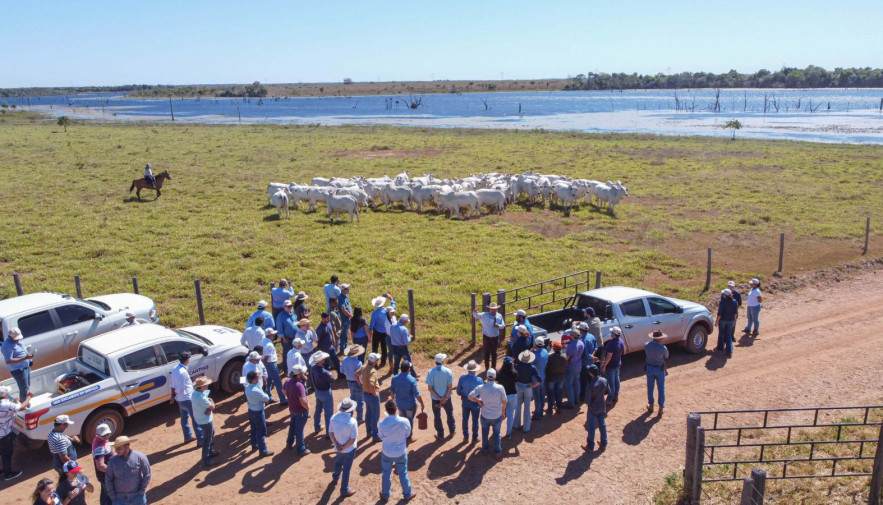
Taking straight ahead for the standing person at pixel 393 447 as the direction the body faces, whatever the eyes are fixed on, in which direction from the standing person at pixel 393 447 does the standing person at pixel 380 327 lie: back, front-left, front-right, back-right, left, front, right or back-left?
front

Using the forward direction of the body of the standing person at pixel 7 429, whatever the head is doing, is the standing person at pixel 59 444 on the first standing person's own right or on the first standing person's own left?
on the first standing person's own right

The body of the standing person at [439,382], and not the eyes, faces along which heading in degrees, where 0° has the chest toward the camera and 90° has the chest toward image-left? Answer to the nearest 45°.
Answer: approximately 180°

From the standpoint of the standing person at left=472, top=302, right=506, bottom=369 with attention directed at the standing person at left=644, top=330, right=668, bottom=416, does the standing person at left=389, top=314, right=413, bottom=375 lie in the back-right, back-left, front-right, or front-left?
back-right

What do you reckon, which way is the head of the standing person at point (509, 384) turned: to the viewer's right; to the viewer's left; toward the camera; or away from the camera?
away from the camera

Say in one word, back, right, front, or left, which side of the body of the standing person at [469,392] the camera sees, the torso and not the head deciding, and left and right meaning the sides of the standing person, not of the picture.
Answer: back

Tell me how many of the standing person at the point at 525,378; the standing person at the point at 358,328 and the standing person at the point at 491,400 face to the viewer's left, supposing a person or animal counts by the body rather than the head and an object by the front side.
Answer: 0

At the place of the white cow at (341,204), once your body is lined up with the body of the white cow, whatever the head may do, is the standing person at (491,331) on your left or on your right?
on your left

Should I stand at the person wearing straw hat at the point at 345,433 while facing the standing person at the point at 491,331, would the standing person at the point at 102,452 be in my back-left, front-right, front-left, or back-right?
back-left

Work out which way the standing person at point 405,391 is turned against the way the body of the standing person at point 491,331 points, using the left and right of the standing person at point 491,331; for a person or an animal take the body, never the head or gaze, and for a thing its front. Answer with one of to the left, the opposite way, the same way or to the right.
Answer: the opposite way

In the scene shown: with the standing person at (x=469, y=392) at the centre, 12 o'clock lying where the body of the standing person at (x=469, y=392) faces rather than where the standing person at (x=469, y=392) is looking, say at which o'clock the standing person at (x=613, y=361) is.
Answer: the standing person at (x=613, y=361) is roughly at 2 o'clock from the standing person at (x=469, y=392).

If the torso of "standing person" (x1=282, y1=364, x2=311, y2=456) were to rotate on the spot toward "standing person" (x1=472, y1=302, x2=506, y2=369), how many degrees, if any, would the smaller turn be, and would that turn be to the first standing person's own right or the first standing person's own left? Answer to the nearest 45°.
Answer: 0° — they already face them

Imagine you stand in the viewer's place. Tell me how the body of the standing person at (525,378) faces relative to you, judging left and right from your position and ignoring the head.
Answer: facing away from the viewer

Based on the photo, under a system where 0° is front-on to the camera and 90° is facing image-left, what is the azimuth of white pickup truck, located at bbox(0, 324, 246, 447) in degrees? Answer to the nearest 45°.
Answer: approximately 225°

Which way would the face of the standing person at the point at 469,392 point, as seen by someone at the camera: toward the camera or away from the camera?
away from the camera

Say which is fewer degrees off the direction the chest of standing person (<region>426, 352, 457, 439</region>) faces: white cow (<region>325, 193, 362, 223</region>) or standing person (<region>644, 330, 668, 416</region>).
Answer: the white cow

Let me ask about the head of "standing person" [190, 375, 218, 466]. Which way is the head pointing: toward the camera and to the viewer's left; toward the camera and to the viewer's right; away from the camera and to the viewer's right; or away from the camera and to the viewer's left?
away from the camera and to the viewer's right

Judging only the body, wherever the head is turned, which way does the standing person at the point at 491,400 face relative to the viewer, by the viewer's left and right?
facing away from the viewer
